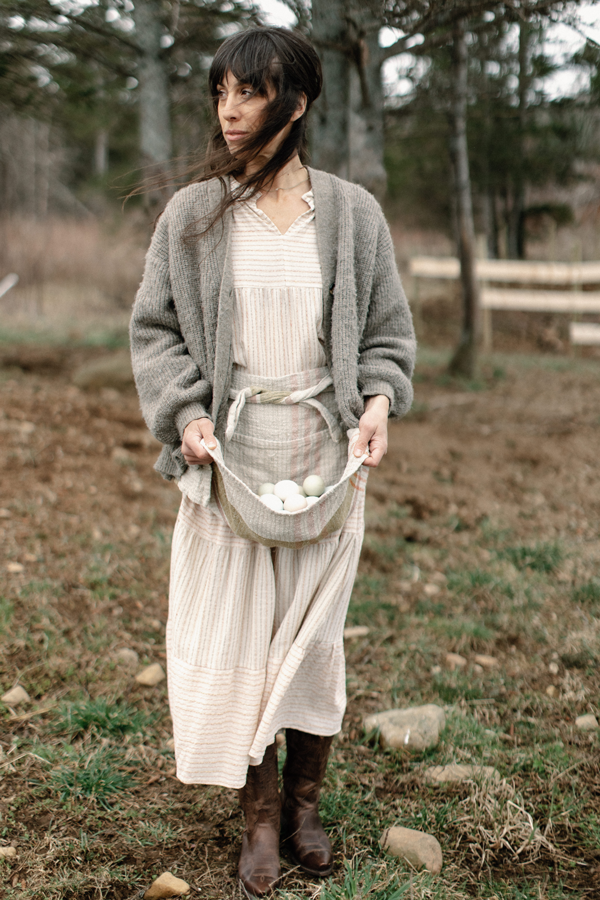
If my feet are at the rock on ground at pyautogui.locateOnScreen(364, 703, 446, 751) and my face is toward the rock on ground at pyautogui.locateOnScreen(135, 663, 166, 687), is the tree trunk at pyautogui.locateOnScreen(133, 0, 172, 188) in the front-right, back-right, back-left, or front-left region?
front-right

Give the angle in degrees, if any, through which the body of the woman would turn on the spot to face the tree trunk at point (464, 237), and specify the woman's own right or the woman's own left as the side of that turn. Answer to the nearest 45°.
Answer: approximately 180°

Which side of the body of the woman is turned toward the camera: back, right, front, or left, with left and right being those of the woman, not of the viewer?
front

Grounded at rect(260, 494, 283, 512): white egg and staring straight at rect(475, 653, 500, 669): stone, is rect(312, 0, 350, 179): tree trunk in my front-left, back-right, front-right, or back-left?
front-left

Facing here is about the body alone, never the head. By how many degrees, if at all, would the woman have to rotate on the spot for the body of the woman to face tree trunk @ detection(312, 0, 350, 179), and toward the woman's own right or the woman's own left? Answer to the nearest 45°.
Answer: approximately 180°

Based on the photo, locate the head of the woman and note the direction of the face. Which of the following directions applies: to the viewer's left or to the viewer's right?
to the viewer's left

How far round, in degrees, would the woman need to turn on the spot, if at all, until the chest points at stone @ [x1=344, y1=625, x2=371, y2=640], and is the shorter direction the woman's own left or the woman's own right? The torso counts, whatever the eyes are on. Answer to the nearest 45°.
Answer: approximately 180°

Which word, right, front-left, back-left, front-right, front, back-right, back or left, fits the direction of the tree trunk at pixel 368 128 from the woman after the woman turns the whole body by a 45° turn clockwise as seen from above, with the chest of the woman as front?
back-right

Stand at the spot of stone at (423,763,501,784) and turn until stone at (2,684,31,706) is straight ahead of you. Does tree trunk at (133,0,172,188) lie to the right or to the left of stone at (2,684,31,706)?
right

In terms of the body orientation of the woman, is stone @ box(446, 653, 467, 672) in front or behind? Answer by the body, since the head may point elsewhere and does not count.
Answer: behind
